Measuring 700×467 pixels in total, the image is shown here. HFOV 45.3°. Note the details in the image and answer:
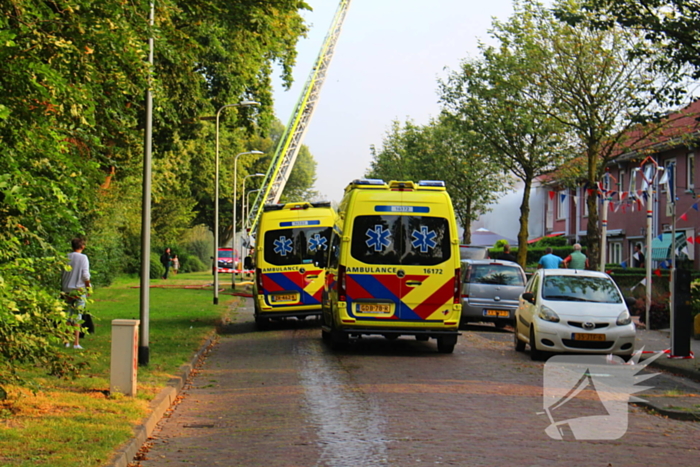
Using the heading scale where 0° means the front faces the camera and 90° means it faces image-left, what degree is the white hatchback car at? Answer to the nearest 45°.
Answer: approximately 0°

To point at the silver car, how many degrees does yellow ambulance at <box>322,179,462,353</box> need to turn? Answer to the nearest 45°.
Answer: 0° — it already faces it

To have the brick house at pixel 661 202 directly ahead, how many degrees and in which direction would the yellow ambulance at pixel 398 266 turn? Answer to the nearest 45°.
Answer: approximately 45° to its right

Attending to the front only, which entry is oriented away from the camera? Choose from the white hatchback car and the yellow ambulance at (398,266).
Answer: the yellow ambulance

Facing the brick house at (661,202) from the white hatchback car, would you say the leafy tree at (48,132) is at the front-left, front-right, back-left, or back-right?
back-left

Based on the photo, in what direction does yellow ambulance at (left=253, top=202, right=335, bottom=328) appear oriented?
away from the camera

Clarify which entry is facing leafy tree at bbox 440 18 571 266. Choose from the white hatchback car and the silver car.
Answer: the silver car

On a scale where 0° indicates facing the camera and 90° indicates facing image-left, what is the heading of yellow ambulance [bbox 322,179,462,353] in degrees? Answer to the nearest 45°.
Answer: approximately 180°

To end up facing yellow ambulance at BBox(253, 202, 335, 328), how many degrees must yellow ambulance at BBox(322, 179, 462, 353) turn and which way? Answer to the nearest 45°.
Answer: approximately 45° to its left

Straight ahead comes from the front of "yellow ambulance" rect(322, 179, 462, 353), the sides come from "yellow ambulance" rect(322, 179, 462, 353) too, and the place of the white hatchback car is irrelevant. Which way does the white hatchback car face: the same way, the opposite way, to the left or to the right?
the opposite way

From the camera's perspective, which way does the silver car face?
away from the camera

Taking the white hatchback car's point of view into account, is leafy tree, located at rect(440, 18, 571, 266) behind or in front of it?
behind

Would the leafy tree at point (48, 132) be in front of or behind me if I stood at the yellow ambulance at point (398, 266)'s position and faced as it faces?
behind

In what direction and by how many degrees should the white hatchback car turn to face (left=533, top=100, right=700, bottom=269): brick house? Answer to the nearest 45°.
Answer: approximately 180°
